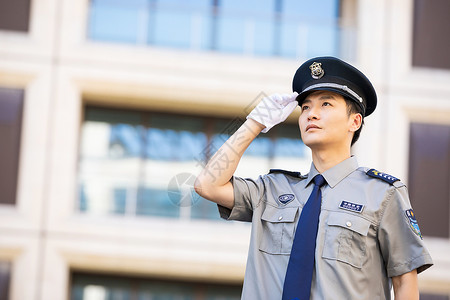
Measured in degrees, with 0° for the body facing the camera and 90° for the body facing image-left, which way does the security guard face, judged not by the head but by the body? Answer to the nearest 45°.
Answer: approximately 45°
